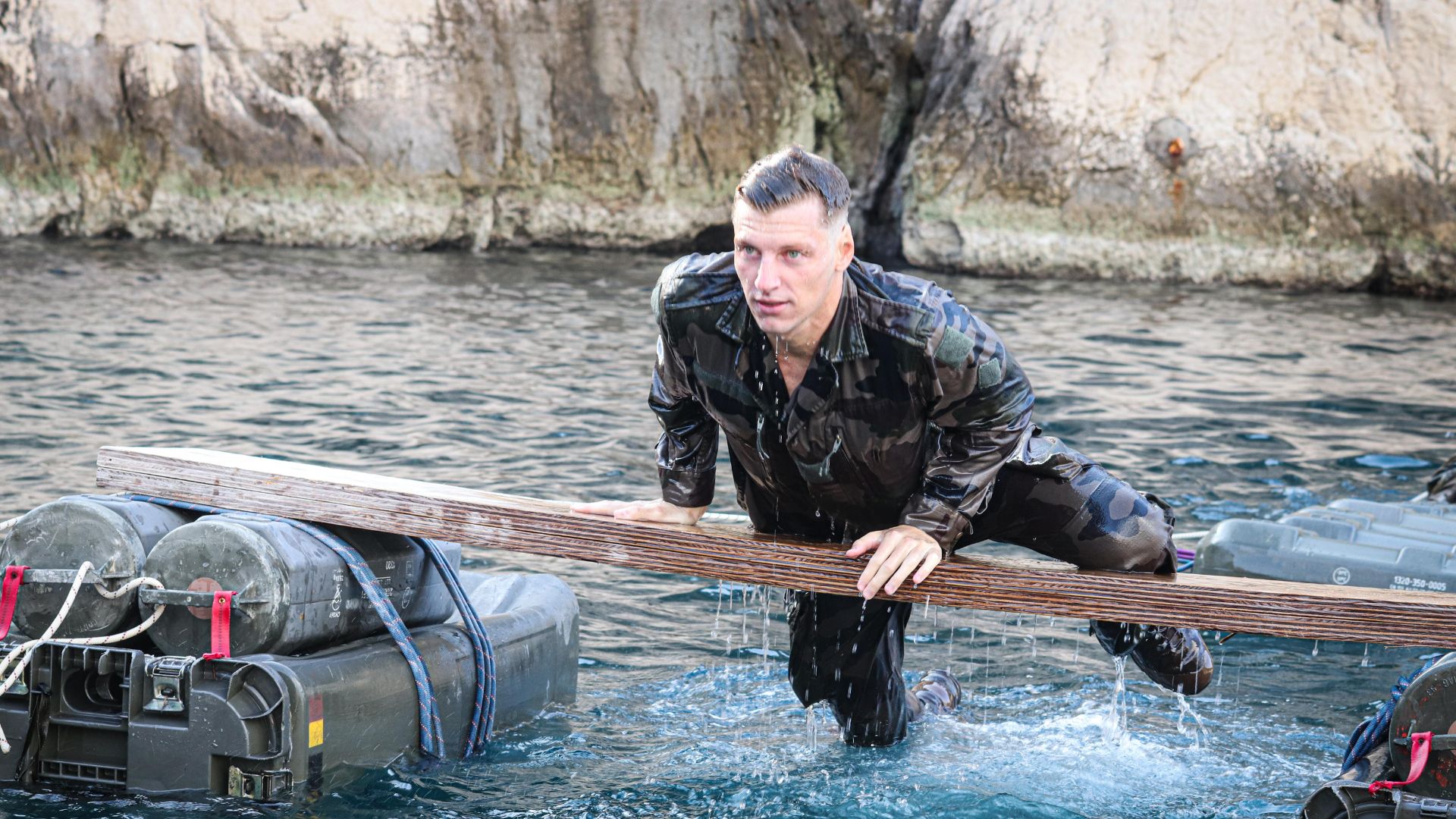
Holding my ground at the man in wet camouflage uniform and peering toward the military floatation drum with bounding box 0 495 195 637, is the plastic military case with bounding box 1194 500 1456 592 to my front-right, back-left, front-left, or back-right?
back-right

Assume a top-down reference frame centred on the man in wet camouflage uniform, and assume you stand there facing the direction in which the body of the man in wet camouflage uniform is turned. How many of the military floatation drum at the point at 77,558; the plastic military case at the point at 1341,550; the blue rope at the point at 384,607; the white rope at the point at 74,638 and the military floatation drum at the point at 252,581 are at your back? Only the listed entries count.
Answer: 1

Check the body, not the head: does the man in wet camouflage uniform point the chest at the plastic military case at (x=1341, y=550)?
no

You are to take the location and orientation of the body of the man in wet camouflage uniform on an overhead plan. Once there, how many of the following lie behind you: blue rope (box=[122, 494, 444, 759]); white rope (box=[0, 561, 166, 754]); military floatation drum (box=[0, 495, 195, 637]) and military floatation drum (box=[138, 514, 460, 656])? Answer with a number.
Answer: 0

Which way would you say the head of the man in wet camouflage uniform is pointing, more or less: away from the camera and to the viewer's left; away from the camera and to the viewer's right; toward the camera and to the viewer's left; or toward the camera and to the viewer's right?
toward the camera and to the viewer's left

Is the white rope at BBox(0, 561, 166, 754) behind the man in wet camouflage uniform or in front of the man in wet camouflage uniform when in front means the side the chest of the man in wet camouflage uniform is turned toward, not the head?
in front

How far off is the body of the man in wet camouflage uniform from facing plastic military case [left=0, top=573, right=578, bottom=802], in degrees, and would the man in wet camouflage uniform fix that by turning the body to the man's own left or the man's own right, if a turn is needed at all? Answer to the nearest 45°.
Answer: approximately 45° to the man's own right

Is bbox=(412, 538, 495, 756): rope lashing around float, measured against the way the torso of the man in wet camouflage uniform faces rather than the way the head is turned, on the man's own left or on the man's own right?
on the man's own right

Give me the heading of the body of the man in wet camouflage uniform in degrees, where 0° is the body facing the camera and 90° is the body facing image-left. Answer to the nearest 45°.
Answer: approximately 45°

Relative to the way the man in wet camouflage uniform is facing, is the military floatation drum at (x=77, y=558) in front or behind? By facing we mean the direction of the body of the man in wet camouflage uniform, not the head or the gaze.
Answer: in front
